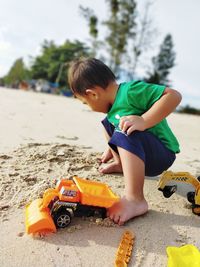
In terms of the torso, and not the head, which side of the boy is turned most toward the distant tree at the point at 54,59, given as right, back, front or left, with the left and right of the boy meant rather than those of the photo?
right

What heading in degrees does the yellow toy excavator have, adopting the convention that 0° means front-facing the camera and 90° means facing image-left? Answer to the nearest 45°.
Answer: approximately 90°

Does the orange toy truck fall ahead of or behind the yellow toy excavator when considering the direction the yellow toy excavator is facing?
ahead

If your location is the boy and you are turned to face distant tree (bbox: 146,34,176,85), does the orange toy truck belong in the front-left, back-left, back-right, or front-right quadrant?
back-left

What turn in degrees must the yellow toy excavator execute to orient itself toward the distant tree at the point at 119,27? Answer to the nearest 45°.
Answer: approximately 90° to its right

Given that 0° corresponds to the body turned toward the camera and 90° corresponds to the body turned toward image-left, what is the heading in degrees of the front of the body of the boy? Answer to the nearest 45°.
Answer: approximately 90°
